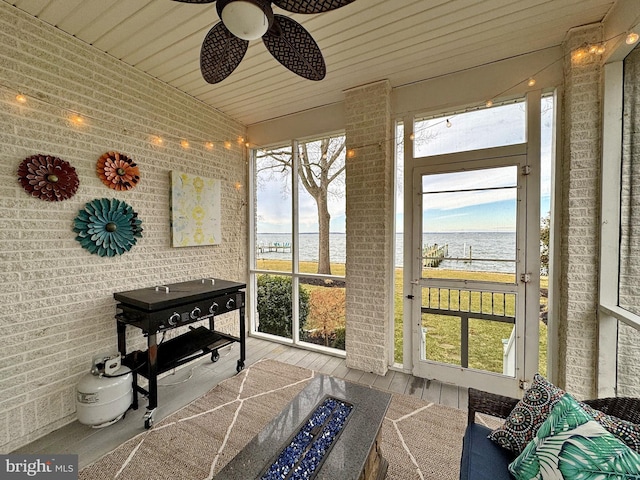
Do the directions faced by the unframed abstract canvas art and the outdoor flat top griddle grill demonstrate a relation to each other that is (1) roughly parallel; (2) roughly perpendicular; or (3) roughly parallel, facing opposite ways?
roughly parallel

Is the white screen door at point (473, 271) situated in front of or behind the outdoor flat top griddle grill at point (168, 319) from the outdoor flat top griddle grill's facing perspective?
in front

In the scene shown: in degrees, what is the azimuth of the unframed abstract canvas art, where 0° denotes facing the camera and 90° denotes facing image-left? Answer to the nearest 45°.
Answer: approximately 315°

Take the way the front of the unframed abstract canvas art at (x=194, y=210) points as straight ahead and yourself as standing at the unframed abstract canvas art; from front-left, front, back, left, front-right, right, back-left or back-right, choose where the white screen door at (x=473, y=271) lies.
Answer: front

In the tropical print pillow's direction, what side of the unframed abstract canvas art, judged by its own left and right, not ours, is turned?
front

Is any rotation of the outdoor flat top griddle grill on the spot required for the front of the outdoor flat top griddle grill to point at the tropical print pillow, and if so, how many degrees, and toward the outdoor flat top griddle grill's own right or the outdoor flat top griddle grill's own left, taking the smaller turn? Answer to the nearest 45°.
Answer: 0° — it already faces it

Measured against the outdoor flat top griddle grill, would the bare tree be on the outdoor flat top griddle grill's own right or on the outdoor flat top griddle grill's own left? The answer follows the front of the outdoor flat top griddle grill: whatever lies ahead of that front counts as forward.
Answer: on the outdoor flat top griddle grill's own left

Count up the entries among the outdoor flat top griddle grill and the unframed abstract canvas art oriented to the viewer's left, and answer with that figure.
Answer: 0

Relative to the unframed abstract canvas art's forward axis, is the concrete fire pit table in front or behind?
in front

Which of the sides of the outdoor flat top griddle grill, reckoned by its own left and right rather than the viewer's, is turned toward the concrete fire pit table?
front

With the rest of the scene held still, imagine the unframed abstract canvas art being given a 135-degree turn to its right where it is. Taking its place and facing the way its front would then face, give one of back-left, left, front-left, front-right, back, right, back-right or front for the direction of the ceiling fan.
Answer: left

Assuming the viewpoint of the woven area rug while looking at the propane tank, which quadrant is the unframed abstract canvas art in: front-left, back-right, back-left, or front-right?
front-right
